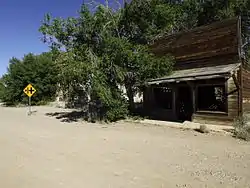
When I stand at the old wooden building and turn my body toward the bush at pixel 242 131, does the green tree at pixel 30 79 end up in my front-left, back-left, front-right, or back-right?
back-right

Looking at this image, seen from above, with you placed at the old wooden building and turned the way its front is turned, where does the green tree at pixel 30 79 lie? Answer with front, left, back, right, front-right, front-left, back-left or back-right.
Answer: right

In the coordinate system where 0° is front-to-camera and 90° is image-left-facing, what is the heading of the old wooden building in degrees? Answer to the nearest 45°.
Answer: approximately 45°

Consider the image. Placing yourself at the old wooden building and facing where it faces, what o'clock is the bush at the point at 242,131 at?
The bush is roughly at 10 o'clock from the old wooden building.

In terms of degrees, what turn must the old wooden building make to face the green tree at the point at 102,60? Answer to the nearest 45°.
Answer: approximately 45° to its right
